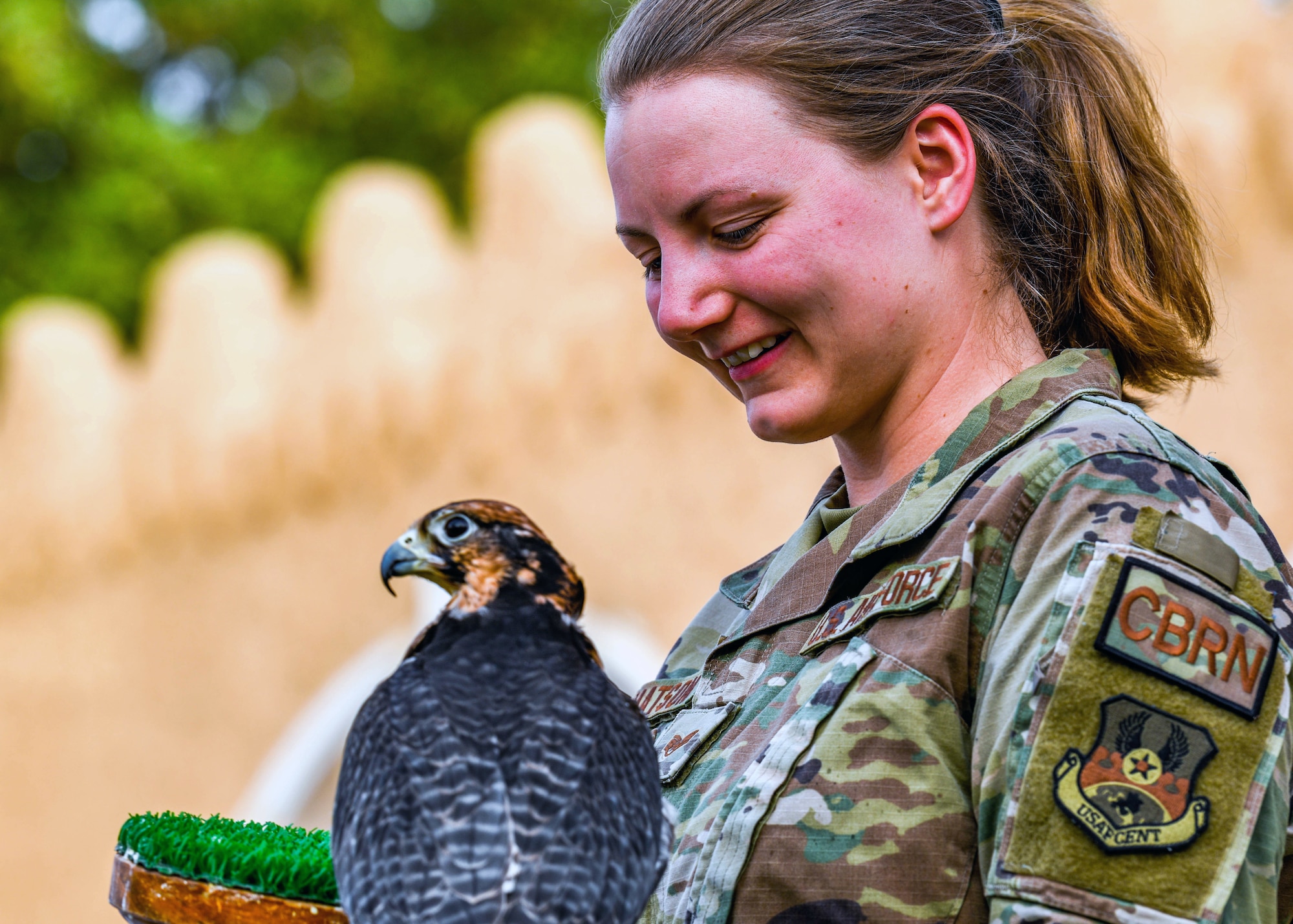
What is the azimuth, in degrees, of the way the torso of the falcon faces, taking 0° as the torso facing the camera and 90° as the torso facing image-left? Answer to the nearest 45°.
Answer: approximately 180°

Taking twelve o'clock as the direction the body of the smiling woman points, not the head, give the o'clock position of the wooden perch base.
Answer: The wooden perch base is roughly at 1 o'clock from the smiling woman.

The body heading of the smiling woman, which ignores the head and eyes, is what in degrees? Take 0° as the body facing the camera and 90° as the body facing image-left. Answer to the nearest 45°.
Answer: approximately 45°
